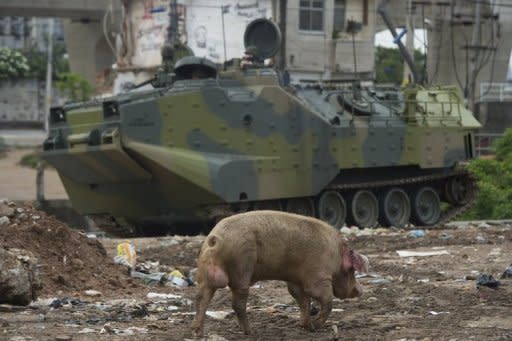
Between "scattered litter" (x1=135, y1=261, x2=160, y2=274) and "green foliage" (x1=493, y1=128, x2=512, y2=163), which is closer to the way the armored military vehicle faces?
the scattered litter

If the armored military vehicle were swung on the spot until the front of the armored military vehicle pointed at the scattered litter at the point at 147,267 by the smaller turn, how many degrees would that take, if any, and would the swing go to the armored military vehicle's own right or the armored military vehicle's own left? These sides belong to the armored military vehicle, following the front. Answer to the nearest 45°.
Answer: approximately 45° to the armored military vehicle's own left

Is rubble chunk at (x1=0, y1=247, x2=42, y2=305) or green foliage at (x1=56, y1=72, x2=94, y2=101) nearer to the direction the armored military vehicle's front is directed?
the rubble chunk

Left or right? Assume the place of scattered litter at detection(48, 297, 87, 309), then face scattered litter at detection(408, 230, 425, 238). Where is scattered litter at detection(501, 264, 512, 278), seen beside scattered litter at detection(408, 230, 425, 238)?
right

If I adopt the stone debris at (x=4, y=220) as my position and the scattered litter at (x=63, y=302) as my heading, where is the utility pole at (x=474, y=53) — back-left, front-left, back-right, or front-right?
back-left

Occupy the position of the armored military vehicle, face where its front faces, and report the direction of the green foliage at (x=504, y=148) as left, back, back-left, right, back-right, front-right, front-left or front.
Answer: back

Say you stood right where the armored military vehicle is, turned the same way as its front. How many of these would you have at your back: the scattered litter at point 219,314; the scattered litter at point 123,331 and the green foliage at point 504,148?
1

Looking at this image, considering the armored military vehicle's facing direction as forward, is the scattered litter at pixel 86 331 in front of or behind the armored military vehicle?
in front

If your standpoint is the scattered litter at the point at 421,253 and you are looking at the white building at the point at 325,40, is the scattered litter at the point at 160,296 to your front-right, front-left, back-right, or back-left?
back-left

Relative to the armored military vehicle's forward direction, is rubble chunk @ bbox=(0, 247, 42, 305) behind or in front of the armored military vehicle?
in front

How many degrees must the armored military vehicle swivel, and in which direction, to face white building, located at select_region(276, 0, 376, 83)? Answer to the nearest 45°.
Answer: approximately 135° to its right

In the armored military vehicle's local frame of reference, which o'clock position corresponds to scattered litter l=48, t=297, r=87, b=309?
The scattered litter is roughly at 11 o'clock from the armored military vehicle.

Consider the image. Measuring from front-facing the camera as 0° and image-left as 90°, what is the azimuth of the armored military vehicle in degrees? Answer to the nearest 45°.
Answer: approximately 45°

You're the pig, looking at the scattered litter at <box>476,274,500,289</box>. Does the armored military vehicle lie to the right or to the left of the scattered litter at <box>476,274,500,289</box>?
left
